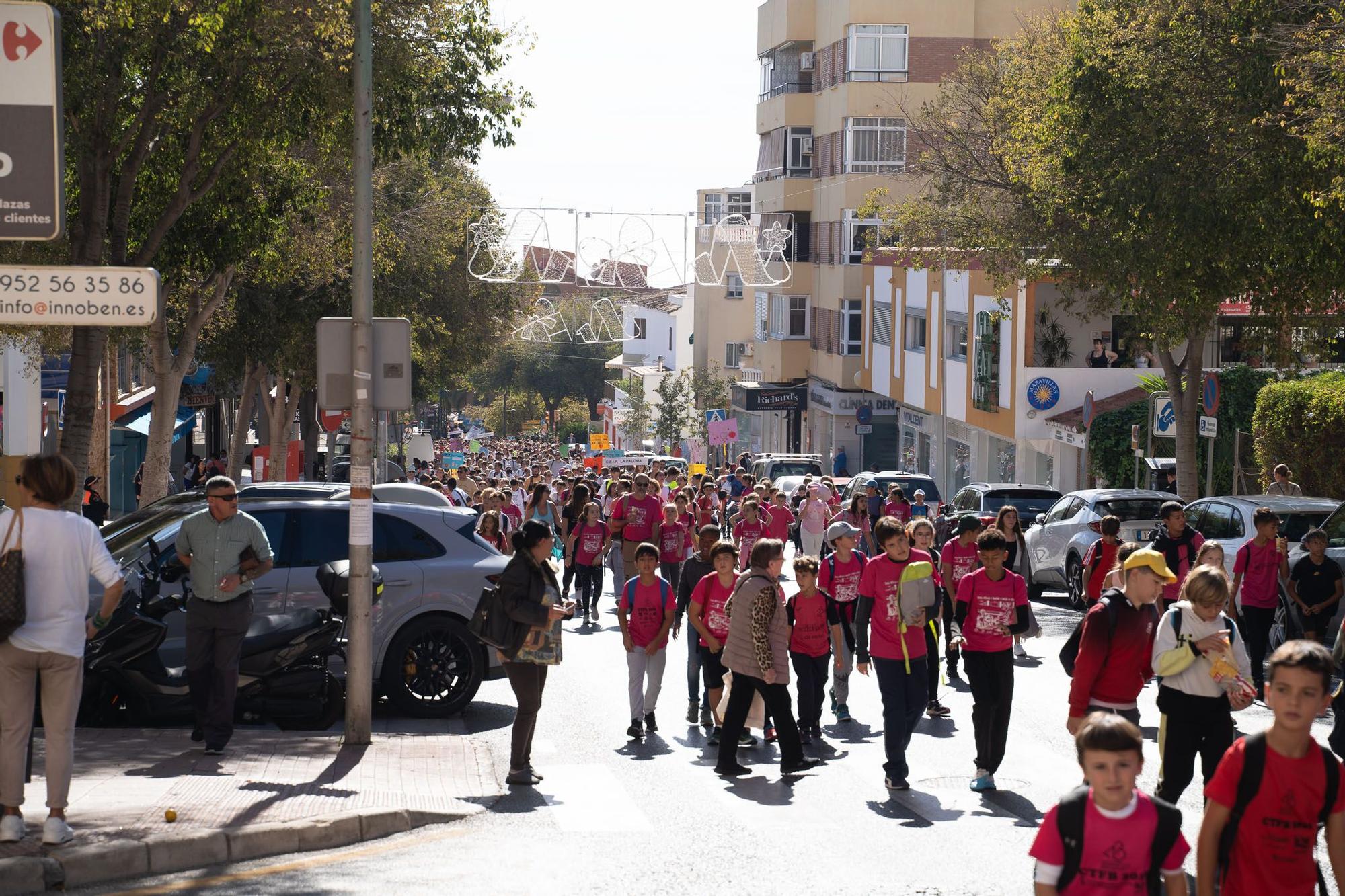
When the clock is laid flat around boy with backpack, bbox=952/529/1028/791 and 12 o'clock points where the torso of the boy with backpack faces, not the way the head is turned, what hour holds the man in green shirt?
The man in green shirt is roughly at 3 o'clock from the boy with backpack.

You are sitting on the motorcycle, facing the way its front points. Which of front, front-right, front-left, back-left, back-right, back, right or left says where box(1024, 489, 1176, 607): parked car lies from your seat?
back-right

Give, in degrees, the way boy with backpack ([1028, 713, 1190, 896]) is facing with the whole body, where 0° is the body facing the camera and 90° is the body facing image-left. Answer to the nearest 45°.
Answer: approximately 0°

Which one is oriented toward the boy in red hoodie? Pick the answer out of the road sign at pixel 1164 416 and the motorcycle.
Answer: the road sign

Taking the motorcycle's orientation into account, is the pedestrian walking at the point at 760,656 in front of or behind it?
behind

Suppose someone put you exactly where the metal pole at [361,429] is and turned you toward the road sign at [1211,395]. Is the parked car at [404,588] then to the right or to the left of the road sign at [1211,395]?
left

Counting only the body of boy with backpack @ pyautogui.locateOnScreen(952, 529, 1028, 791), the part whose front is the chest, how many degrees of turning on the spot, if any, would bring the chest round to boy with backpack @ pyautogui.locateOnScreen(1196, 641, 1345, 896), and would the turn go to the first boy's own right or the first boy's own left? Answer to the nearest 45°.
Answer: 0° — they already face them

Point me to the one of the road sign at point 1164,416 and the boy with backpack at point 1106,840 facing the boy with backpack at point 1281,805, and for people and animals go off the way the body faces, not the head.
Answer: the road sign
